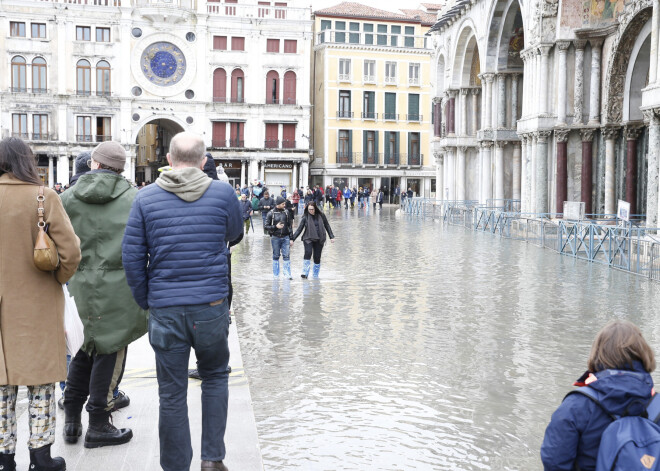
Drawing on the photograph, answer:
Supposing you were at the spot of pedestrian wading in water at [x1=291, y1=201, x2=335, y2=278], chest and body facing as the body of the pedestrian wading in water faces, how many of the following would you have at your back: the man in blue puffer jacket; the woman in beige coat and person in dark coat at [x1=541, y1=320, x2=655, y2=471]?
0

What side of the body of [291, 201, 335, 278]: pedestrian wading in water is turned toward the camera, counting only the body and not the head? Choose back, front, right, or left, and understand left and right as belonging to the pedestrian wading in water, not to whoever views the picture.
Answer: front

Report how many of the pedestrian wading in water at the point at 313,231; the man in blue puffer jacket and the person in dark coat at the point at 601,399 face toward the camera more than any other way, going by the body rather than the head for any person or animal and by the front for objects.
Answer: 1

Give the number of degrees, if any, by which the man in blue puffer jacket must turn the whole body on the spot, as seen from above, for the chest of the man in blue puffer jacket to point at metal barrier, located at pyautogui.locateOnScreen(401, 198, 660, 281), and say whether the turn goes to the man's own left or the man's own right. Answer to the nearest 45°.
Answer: approximately 45° to the man's own right

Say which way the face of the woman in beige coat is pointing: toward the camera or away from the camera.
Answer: away from the camera

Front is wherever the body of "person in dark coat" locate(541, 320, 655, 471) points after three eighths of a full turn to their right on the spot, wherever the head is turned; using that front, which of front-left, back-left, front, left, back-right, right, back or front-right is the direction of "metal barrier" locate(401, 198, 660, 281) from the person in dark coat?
left

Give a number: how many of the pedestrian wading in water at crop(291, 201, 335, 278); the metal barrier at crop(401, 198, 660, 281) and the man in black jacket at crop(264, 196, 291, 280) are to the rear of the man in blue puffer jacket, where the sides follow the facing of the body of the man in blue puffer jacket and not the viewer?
0

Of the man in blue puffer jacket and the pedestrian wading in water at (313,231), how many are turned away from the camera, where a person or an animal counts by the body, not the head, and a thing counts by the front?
1

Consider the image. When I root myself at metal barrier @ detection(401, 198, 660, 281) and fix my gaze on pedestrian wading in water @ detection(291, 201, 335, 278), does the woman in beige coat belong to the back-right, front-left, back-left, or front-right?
front-left

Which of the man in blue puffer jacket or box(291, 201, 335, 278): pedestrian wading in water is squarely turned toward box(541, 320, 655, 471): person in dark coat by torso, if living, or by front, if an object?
the pedestrian wading in water

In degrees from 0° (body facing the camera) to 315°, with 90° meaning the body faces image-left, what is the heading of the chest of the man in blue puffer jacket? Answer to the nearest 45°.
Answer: approximately 180°

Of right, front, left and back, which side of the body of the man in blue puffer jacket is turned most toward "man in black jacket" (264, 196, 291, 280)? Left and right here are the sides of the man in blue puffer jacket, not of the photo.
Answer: front

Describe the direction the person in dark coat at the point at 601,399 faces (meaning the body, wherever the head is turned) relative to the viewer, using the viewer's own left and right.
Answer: facing away from the viewer and to the left of the viewer

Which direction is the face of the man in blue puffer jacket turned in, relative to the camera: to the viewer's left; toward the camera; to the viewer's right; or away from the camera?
away from the camera

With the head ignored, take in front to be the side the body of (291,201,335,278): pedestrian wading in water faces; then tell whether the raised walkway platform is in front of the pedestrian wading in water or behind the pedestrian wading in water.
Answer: in front

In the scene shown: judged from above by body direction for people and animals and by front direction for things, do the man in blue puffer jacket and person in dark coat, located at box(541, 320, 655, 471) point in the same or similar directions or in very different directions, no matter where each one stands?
same or similar directions

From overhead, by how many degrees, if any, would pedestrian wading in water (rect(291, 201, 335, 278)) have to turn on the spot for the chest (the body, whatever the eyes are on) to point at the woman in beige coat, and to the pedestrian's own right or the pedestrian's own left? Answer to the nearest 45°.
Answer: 0° — they already face them
